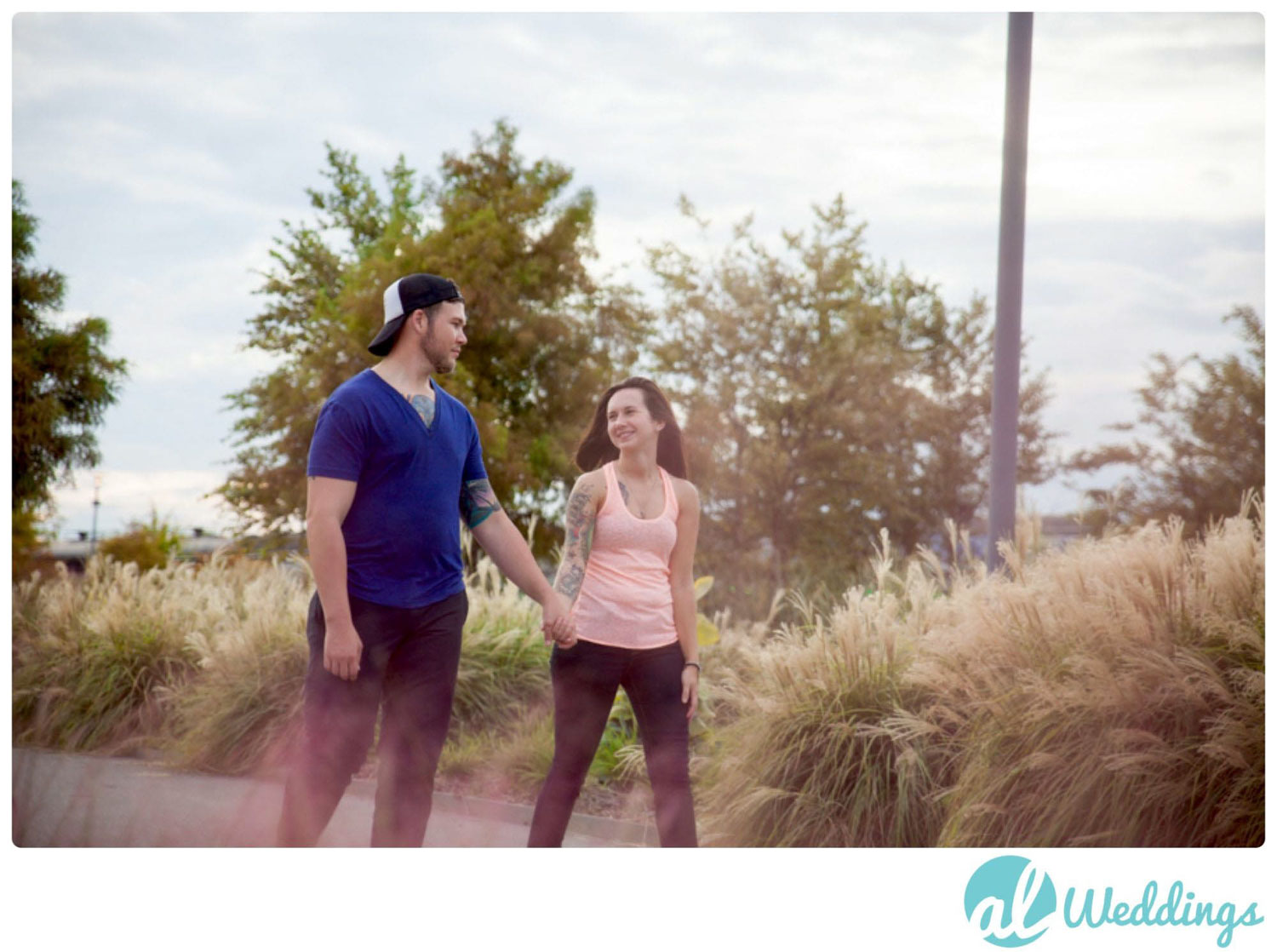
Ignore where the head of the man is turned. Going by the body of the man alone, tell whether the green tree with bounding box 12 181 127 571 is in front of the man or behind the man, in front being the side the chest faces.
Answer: behind

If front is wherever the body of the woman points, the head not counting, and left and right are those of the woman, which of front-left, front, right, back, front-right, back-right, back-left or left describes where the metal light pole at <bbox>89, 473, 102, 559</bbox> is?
back-right

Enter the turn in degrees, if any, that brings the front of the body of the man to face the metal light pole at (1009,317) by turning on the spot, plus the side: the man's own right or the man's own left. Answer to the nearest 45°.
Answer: approximately 90° to the man's own left

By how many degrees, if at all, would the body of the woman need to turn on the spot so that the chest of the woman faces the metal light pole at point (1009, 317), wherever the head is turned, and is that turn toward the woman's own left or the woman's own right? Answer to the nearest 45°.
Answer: approximately 135° to the woman's own left

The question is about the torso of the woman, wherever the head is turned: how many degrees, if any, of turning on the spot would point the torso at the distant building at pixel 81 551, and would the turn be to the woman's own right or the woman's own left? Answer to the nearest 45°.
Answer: approximately 135° to the woman's own right

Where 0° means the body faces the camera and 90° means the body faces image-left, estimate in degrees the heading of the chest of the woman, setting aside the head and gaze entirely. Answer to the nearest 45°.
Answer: approximately 0°

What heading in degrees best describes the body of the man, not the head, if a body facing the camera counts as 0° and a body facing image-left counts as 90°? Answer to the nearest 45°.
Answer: approximately 315°

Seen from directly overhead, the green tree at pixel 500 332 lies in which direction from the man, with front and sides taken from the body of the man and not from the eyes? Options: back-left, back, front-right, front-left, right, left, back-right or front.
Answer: back-left

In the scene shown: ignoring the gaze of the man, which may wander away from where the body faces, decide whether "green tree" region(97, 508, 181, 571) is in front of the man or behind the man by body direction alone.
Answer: behind

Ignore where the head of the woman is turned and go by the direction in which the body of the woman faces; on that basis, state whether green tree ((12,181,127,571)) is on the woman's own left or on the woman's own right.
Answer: on the woman's own right

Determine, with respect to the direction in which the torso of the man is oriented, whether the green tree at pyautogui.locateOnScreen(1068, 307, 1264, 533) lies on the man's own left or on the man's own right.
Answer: on the man's own left
